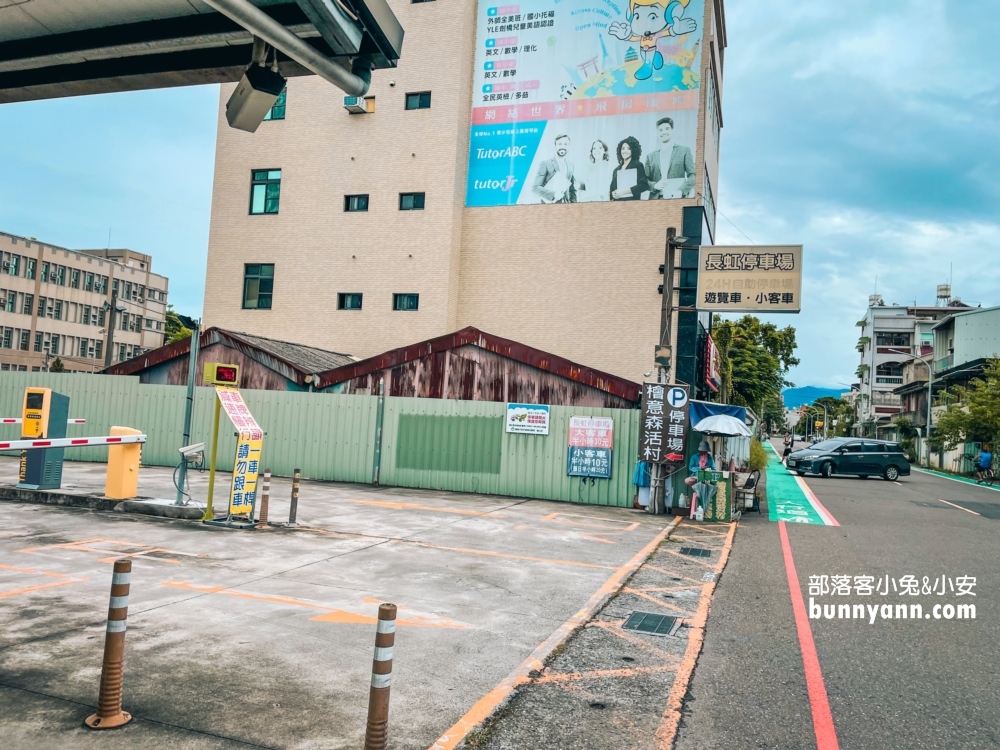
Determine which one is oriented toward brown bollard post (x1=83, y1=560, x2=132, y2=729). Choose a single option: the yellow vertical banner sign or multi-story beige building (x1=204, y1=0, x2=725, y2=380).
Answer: the yellow vertical banner sign

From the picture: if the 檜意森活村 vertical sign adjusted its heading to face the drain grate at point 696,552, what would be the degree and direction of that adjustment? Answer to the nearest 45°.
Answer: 0° — it already faces it

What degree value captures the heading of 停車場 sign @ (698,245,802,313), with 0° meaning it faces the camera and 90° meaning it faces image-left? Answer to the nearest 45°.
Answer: approximately 0°

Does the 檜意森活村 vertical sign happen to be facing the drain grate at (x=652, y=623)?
yes

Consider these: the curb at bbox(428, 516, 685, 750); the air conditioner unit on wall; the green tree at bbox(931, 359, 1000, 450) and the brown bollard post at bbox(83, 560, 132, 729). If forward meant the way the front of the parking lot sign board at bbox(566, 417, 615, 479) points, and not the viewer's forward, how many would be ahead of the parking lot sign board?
2

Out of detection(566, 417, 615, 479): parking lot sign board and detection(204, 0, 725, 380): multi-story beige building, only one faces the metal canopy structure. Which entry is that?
the parking lot sign board

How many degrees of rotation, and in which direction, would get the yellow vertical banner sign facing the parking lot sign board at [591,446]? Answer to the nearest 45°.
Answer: approximately 90° to its left

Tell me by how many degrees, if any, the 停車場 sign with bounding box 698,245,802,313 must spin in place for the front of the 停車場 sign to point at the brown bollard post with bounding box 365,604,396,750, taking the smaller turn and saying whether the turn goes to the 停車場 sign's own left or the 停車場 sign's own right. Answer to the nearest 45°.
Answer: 0° — it already faces it

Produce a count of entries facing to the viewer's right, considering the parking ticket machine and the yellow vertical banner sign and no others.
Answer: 0

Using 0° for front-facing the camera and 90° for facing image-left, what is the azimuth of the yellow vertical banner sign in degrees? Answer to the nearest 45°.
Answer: approximately 0°
